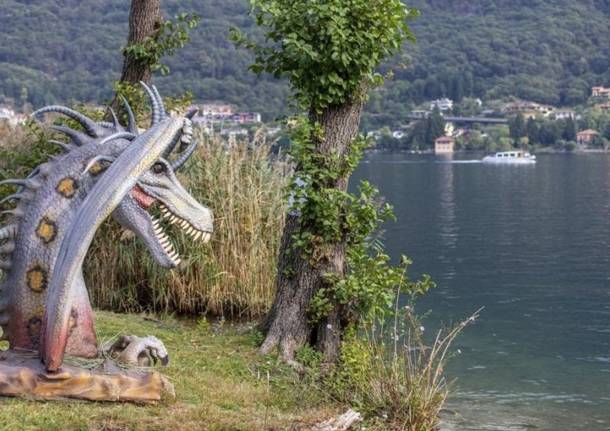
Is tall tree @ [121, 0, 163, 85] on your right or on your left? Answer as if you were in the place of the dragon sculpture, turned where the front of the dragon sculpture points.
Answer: on your left

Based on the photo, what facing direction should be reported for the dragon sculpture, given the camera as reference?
facing to the right of the viewer

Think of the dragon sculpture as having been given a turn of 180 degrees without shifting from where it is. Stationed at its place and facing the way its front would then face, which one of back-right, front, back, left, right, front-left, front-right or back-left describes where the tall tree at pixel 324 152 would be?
back-right
